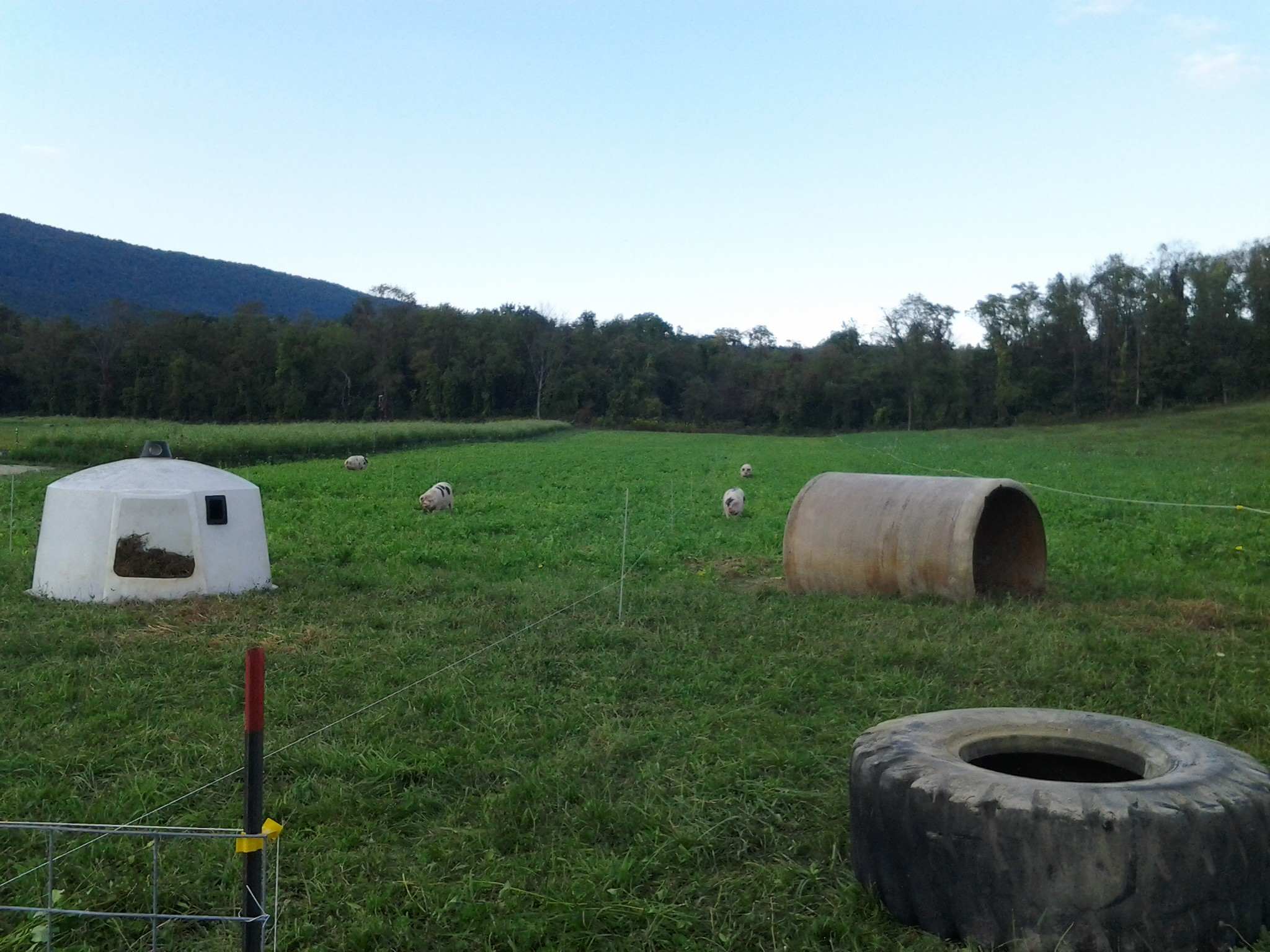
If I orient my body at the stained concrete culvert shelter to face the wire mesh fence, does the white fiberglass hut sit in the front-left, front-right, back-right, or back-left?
front-right

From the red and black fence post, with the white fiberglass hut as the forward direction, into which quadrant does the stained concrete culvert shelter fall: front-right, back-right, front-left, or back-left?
front-right

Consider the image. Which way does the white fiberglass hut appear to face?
toward the camera

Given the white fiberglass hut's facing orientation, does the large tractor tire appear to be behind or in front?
in front

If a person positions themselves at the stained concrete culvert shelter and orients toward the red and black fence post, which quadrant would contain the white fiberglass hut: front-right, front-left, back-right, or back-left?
front-right

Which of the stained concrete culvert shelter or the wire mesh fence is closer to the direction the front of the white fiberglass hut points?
the wire mesh fence

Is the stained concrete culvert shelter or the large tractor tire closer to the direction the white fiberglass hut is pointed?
the large tractor tire

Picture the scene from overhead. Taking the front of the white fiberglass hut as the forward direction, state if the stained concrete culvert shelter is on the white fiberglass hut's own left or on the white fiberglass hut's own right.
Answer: on the white fiberglass hut's own left

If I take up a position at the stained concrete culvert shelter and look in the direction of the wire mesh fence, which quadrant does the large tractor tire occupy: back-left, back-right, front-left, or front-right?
front-left

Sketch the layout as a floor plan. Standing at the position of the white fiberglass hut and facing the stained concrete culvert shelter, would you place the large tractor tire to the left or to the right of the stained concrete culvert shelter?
right

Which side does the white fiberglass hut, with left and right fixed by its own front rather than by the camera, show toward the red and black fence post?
front

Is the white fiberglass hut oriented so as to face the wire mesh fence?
yes
